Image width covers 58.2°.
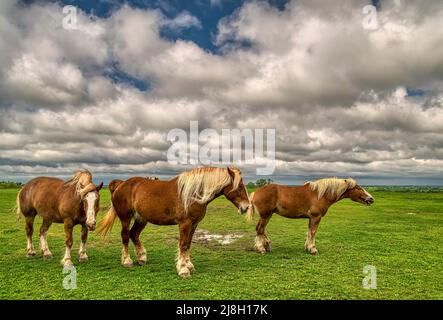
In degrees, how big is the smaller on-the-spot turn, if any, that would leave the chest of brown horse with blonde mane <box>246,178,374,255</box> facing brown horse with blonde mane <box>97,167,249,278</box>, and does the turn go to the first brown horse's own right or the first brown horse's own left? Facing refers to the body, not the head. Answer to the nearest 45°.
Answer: approximately 135° to the first brown horse's own right

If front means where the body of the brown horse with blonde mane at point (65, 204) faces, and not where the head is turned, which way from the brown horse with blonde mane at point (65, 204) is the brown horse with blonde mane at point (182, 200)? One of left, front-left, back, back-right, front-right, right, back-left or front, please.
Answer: front

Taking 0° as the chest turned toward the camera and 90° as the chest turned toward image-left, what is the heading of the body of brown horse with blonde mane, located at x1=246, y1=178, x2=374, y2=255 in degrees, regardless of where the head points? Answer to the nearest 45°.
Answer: approximately 270°

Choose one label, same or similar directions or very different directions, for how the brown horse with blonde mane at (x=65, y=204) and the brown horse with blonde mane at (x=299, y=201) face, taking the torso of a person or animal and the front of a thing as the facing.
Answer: same or similar directions

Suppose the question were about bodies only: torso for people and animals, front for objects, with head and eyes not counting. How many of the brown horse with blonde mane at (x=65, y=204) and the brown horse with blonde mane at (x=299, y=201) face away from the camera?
0

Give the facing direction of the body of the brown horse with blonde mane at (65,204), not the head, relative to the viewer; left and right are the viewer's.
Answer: facing the viewer and to the right of the viewer

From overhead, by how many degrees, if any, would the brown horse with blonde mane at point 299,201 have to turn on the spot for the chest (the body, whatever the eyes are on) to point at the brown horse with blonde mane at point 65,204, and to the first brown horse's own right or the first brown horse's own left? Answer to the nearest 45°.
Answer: approximately 135° to the first brown horse's own right

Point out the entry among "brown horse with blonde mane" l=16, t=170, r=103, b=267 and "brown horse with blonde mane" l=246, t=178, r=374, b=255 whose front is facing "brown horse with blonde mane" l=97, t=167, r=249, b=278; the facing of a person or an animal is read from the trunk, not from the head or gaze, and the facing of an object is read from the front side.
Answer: "brown horse with blonde mane" l=16, t=170, r=103, b=267

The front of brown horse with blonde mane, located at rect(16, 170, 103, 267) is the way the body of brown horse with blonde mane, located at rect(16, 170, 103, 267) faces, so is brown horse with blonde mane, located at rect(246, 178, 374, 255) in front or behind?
in front
